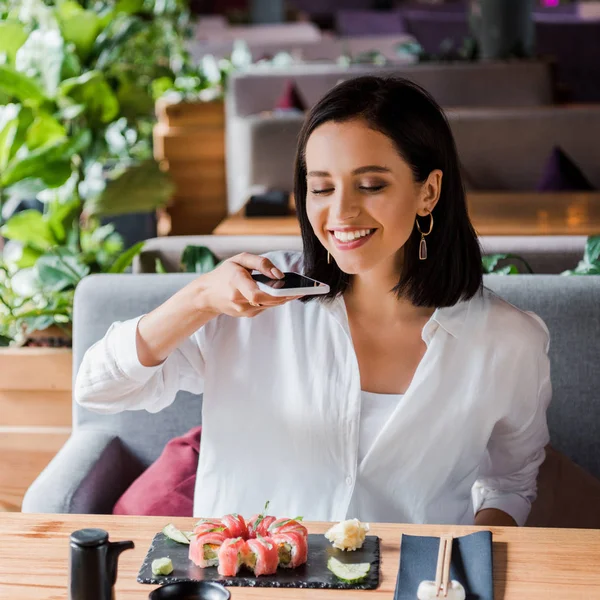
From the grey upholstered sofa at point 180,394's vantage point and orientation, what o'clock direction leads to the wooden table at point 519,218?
The wooden table is roughly at 7 o'clock from the grey upholstered sofa.

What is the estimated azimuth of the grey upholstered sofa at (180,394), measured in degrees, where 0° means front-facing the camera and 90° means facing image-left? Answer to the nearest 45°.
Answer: approximately 0°

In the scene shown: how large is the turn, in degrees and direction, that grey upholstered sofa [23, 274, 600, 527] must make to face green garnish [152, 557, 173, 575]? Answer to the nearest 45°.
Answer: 0° — it already faces it

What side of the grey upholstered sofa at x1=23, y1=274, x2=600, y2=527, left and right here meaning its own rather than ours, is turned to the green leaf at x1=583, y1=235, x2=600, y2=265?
left

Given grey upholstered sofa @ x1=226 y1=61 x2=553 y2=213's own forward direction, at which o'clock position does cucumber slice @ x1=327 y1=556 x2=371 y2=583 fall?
The cucumber slice is roughly at 12 o'clock from the grey upholstered sofa.
